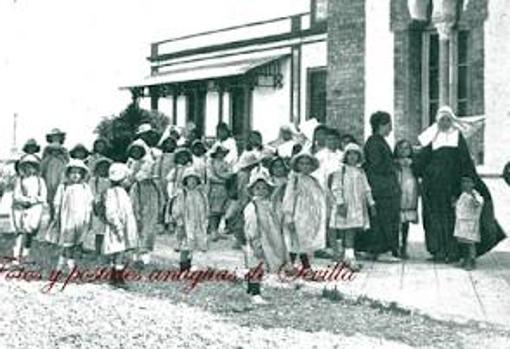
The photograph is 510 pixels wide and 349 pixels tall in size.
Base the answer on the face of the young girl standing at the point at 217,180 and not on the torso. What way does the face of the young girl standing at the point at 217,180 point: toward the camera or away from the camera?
toward the camera

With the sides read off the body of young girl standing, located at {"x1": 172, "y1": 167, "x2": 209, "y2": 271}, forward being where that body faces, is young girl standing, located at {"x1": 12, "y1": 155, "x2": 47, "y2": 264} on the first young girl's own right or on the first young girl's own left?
on the first young girl's own right

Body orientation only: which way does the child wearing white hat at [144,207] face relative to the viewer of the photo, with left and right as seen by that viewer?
facing the viewer and to the left of the viewer

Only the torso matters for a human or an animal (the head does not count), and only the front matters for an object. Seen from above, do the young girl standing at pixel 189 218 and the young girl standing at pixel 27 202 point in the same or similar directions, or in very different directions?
same or similar directions

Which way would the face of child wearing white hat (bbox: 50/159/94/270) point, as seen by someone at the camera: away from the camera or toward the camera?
toward the camera

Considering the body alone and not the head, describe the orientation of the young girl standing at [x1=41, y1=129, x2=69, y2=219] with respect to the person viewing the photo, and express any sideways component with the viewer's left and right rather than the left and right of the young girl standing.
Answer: facing the viewer

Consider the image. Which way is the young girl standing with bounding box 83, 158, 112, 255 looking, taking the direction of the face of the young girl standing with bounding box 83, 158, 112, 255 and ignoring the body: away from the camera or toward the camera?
toward the camera

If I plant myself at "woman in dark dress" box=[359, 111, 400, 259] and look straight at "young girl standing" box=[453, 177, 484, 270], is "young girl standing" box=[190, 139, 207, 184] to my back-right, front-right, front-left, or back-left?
back-left

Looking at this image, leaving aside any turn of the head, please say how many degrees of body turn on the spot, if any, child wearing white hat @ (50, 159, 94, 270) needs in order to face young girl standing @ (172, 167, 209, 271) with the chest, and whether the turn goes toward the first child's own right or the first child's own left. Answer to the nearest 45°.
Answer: approximately 90° to the first child's own left

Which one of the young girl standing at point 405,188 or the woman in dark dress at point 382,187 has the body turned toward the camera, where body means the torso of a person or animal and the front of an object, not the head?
the young girl standing

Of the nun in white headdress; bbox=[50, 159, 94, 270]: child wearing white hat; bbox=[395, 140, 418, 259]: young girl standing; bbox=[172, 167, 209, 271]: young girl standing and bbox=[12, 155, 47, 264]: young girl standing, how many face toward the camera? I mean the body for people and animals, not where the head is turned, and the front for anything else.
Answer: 5

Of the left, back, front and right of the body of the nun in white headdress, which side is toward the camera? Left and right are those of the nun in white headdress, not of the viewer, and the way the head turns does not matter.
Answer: front

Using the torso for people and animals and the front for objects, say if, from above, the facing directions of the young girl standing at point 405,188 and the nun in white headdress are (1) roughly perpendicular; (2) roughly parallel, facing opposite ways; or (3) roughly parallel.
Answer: roughly parallel

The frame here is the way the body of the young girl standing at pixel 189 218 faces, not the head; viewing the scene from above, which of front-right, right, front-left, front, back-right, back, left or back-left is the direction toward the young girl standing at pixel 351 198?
left

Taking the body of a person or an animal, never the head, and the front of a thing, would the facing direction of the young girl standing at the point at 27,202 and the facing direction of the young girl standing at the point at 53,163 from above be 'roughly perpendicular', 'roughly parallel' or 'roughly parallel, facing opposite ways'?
roughly parallel

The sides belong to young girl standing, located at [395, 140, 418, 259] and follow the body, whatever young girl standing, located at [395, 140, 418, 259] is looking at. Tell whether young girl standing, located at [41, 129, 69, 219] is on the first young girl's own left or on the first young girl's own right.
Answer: on the first young girl's own right

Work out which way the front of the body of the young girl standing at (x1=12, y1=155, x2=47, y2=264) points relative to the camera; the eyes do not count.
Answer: toward the camera
